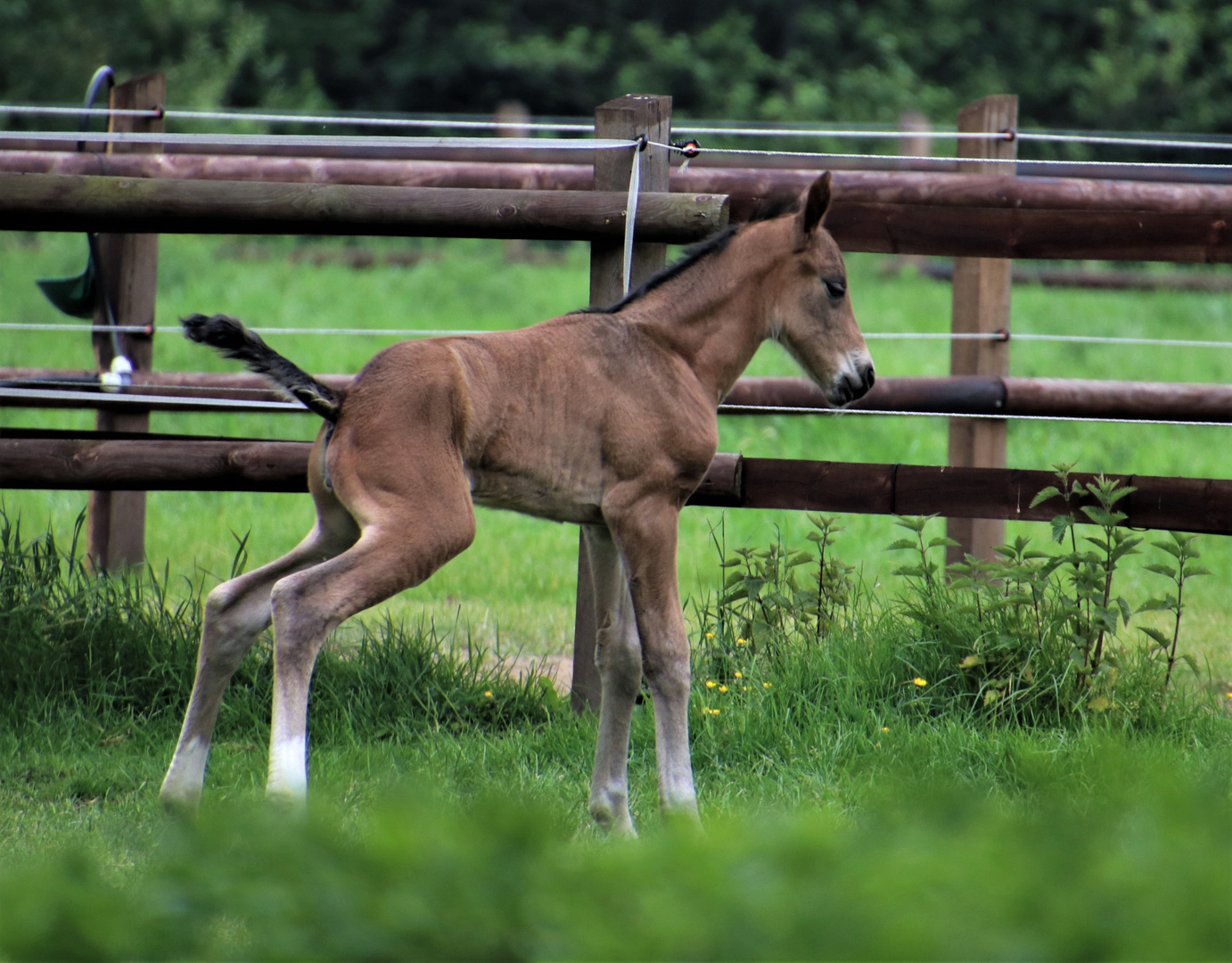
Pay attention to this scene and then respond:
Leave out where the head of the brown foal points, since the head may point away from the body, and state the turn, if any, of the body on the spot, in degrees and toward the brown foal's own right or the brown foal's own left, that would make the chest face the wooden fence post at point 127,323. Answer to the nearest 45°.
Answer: approximately 135° to the brown foal's own left

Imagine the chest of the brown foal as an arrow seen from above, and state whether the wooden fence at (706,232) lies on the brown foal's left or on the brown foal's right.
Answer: on the brown foal's left

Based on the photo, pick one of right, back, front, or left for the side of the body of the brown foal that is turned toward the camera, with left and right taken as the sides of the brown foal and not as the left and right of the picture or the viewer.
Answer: right

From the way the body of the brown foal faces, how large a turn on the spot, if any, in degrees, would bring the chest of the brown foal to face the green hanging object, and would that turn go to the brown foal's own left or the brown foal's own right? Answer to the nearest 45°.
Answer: approximately 135° to the brown foal's own left

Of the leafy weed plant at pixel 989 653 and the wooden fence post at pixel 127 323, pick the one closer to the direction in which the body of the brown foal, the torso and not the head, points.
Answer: the leafy weed plant
